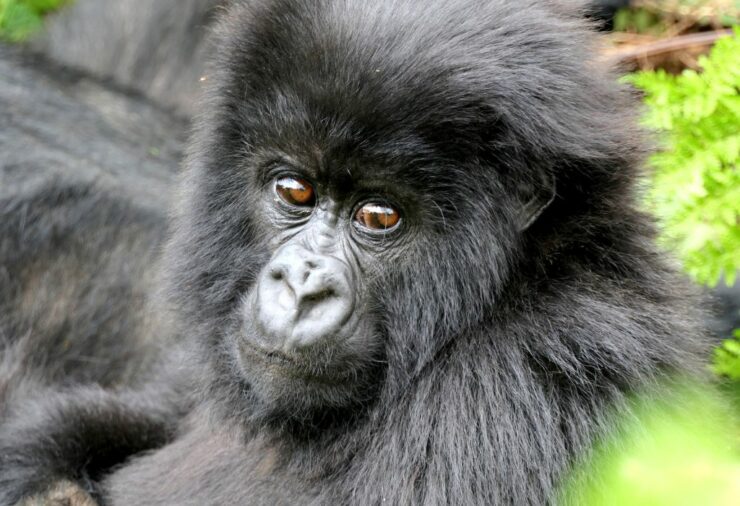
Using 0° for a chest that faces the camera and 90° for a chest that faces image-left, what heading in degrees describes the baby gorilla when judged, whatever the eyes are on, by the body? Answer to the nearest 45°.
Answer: approximately 45°
